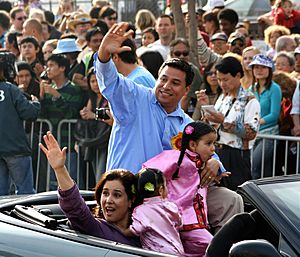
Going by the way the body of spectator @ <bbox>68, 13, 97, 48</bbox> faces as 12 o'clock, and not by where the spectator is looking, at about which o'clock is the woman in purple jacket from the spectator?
The woman in purple jacket is roughly at 12 o'clock from the spectator.

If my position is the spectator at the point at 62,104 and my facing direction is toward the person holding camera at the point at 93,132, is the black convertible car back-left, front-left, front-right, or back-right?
front-right

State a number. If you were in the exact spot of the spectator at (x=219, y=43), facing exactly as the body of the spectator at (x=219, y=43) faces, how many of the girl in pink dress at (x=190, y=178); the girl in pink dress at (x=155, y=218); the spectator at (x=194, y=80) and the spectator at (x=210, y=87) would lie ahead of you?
4

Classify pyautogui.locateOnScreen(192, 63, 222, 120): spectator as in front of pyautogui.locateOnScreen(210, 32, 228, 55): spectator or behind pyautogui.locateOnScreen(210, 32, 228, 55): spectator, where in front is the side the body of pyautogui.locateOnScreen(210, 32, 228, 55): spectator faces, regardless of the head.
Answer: in front

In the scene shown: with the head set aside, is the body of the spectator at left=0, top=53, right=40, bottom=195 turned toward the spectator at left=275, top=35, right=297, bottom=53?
no

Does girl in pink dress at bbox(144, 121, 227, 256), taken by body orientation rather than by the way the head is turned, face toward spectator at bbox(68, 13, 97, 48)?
no

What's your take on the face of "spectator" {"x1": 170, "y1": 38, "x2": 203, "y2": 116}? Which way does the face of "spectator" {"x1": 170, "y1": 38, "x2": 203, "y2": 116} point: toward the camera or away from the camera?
toward the camera

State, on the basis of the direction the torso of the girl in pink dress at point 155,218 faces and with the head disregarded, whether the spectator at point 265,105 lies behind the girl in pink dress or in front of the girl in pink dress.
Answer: in front

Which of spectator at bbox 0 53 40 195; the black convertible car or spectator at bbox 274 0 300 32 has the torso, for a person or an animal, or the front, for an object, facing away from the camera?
spectator at bbox 0 53 40 195

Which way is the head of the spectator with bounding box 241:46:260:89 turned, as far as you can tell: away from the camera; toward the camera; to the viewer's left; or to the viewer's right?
toward the camera

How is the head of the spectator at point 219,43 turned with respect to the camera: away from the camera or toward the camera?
toward the camera

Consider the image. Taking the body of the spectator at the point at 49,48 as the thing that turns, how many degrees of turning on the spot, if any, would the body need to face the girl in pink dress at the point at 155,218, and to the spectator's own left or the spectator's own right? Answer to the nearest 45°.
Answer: approximately 45° to the spectator's own left

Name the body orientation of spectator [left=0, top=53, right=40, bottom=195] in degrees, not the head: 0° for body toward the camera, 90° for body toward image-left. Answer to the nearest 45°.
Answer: approximately 180°

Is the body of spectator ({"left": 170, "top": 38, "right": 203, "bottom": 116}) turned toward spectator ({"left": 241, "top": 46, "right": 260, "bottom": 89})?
no

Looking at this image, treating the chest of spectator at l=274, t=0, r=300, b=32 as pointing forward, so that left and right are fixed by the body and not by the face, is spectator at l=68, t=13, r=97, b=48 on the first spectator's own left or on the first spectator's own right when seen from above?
on the first spectator's own right

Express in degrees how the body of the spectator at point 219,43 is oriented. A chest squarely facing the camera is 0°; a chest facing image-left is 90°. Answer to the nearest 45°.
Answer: approximately 0°
